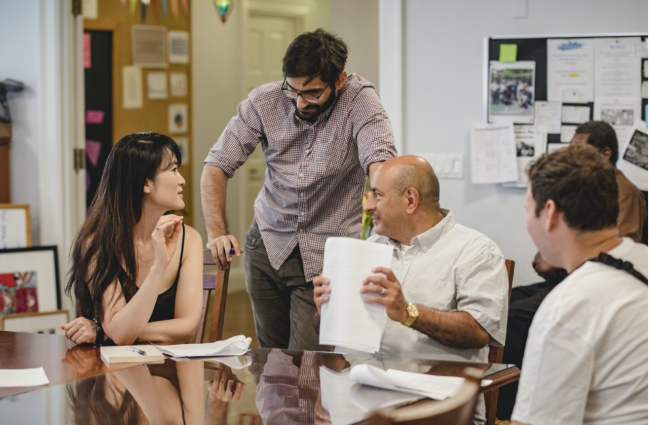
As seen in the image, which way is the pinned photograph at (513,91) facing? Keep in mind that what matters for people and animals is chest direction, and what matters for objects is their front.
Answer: toward the camera

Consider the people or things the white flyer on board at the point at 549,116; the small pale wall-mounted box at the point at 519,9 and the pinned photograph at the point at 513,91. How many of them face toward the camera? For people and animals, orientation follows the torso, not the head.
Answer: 3

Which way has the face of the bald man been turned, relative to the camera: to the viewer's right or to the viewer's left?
to the viewer's left

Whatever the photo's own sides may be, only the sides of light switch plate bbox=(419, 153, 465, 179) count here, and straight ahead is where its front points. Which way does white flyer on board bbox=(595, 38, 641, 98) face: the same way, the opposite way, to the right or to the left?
the same way

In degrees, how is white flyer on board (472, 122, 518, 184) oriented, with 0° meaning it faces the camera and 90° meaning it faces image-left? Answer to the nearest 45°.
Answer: approximately 0°

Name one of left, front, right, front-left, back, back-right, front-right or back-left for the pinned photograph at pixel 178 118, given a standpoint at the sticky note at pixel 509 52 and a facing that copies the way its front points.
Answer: back-right

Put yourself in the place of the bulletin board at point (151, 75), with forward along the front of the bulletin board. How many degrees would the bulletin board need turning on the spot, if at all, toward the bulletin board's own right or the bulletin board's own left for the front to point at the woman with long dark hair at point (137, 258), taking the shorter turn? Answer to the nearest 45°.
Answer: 0° — it already faces them

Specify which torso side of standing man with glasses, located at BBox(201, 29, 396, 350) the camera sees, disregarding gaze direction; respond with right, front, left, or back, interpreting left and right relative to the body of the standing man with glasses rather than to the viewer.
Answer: front

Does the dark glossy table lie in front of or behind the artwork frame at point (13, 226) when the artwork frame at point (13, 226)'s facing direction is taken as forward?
in front

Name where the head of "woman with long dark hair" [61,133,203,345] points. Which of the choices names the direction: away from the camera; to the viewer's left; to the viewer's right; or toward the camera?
to the viewer's right

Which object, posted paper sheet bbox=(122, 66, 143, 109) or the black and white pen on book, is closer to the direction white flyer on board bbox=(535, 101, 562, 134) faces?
the black and white pen on book

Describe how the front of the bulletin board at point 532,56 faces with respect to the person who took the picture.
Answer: facing the viewer

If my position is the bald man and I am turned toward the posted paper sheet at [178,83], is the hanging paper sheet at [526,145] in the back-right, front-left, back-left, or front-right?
front-right
